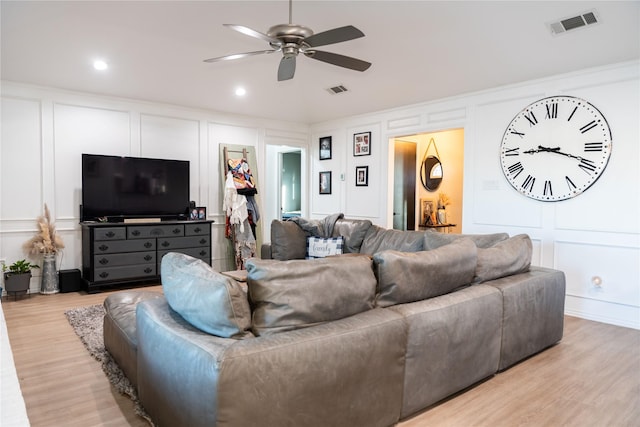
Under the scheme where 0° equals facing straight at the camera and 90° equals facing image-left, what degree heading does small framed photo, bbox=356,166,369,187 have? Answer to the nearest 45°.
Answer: approximately 45°

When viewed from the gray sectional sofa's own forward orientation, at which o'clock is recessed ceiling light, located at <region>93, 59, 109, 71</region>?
The recessed ceiling light is roughly at 12 o'clock from the gray sectional sofa.

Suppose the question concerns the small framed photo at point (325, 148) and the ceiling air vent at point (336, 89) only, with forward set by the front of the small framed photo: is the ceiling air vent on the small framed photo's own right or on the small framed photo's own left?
on the small framed photo's own left

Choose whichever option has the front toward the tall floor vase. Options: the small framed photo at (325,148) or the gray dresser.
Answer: the small framed photo

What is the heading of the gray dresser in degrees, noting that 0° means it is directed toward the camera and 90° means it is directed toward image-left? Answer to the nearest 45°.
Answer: approximately 315°

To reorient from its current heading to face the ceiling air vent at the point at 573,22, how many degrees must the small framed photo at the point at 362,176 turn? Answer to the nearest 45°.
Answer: approximately 90° to its left

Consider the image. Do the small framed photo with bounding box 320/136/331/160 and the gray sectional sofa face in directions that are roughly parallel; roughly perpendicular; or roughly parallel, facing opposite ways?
roughly perpendicular

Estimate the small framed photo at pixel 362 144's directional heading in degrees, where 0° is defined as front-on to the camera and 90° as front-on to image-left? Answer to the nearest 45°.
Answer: approximately 45°

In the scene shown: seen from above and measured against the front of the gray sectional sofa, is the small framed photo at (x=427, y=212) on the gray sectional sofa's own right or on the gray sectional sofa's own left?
on the gray sectional sofa's own right

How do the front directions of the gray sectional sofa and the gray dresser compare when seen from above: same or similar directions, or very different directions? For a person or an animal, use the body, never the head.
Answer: very different directions

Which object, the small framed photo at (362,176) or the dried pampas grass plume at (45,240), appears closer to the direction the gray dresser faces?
the small framed photo

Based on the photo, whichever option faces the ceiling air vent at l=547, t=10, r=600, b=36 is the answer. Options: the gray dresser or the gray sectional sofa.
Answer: the gray dresser

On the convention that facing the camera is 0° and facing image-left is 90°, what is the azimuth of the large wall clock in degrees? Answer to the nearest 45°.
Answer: approximately 45°
